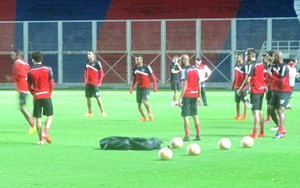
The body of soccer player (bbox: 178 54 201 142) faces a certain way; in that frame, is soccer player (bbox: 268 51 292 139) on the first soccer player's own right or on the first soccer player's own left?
on the first soccer player's own right

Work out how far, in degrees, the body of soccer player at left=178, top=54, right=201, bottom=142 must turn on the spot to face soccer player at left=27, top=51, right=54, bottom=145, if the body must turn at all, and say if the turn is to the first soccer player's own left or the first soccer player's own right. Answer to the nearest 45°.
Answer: approximately 45° to the first soccer player's own left

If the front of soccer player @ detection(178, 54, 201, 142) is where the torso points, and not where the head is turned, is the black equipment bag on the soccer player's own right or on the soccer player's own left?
on the soccer player's own left

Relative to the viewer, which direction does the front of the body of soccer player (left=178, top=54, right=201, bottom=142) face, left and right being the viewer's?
facing away from the viewer and to the left of the viewer

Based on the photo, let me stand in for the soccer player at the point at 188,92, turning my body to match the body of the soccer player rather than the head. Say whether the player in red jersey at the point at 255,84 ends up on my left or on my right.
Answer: on my right

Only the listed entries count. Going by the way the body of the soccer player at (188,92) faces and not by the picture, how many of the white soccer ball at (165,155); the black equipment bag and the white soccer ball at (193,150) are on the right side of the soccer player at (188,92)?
0

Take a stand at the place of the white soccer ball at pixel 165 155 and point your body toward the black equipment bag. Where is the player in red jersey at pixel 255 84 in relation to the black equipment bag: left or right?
right

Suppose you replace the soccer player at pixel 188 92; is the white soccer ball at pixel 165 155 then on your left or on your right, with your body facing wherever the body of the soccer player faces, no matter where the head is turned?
on your left

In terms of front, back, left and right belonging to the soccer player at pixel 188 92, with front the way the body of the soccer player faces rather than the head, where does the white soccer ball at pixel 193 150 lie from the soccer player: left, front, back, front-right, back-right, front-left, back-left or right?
back-left
